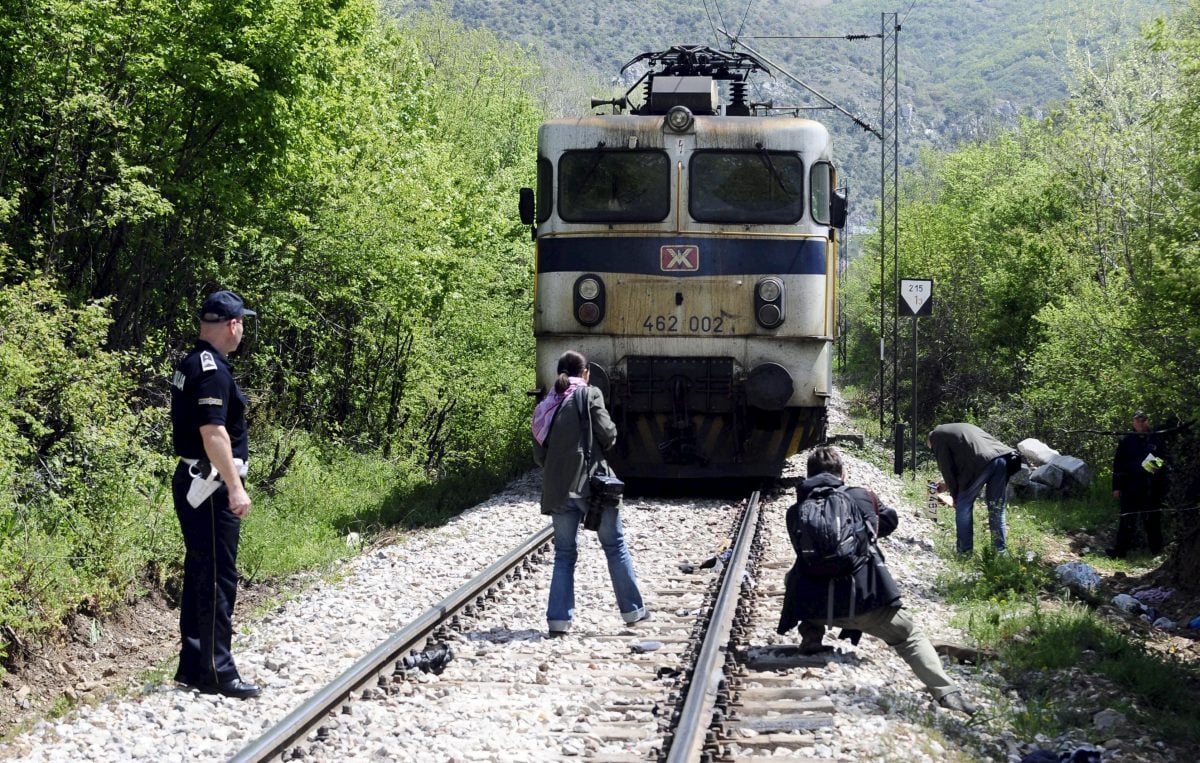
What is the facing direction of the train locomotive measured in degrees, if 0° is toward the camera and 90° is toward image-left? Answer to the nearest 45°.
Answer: approximately 0°

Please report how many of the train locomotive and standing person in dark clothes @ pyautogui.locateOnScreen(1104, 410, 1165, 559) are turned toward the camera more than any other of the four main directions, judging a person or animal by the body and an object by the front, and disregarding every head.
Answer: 2

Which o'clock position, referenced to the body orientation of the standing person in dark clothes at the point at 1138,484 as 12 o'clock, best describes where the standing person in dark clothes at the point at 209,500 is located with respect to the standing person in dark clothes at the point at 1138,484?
the standing person in dark clothes at the point at 209,500 is roughly at 1 o'clock from the standing person in dark clothes at the point at 1138,484.

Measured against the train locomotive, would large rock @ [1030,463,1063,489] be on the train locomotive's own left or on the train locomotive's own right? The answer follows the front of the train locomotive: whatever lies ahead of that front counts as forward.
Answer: on the train locomotive's own left

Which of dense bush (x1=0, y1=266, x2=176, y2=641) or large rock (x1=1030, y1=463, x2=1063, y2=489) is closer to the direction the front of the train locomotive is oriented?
the dense bush

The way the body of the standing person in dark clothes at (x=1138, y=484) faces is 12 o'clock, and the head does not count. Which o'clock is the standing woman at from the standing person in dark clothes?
The standing woman is roughly at 1 o'clock from the standing person in dark clothes.

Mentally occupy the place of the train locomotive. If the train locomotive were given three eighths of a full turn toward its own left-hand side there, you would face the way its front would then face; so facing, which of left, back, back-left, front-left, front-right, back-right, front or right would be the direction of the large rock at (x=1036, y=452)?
front

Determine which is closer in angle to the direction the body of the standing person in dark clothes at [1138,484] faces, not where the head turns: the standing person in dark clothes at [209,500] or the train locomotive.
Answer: the standing person in dark clothes
